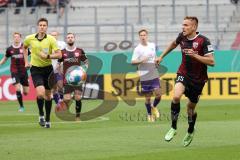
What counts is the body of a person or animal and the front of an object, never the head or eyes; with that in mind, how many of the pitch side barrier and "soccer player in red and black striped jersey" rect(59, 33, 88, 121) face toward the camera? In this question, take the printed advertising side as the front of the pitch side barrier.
2

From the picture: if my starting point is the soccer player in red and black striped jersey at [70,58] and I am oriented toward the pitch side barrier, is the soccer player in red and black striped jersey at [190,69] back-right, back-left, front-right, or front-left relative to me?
back-right

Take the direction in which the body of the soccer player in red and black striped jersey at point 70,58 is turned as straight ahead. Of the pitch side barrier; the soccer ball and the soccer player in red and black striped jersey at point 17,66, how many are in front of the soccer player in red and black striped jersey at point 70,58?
1

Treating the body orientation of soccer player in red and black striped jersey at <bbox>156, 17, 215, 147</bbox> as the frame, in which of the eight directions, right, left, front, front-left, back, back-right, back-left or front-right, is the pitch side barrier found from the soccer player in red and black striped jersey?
back-right

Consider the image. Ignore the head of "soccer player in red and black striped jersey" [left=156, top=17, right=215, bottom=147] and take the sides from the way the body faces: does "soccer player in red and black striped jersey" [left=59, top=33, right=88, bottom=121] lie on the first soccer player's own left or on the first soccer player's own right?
on the first soccer player's own right

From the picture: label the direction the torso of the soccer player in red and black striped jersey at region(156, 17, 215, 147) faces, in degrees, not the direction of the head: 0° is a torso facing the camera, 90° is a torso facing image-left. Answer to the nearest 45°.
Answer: approximately 45°

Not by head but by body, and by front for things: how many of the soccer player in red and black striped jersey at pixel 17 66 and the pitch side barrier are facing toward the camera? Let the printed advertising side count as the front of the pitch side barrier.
2
